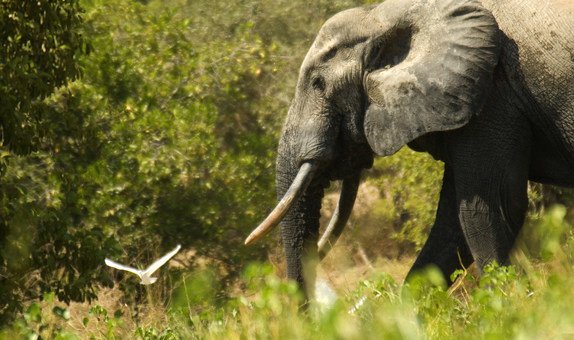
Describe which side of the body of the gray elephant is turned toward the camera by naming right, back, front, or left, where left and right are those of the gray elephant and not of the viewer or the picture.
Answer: left
